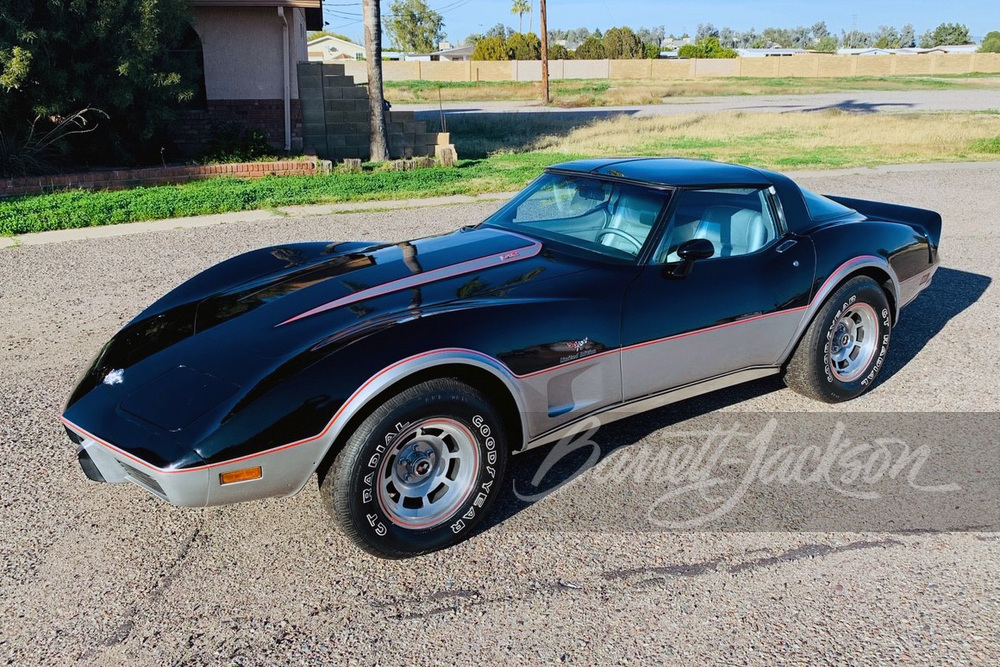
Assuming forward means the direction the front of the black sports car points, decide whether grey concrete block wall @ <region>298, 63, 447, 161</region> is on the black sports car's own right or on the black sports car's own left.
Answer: on the black sports car's own right

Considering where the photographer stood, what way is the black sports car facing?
facing the viewer and to the left of the viewer

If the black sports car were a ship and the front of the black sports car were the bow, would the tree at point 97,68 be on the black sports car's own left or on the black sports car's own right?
on the black sports car's own right

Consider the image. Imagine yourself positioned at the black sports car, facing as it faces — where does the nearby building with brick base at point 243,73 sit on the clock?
The nearby building with brick base is roughly at 4 o'clock from the black sports car.

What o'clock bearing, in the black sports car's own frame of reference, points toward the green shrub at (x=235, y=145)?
The green shrub is roughly at 4 o'clock from the black sports car.

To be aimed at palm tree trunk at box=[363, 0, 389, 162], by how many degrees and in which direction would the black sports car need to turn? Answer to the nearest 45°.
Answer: approximately 135° to its right
